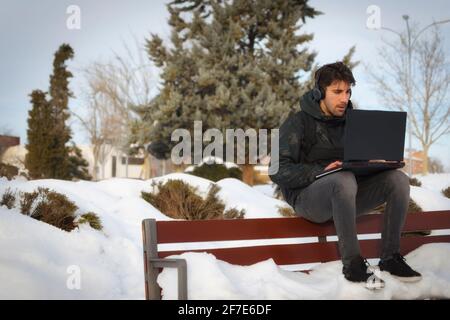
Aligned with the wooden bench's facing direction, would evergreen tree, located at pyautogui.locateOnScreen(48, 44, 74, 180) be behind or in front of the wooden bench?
behind

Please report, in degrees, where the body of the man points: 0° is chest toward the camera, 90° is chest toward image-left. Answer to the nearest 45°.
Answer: approximately 315°

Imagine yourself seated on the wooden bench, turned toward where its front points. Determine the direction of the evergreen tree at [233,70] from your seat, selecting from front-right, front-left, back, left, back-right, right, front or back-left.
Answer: back-left

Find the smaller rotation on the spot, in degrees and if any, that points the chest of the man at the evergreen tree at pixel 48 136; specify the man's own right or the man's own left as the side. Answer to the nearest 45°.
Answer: approximately 180°

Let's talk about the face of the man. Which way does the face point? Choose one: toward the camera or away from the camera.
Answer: toward the camera

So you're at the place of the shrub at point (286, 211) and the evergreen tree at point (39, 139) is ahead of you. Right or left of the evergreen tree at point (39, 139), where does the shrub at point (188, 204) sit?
left

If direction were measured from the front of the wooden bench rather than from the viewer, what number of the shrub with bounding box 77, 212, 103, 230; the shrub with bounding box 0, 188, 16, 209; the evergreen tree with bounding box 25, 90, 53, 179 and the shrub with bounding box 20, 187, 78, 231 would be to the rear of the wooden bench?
4

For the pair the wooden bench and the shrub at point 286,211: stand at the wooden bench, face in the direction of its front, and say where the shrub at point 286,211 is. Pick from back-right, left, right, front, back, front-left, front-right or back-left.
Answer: back-left

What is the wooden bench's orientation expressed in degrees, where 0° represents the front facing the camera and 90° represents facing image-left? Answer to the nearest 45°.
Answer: approximately 315°

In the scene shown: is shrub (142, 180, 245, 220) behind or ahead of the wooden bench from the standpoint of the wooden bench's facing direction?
behind

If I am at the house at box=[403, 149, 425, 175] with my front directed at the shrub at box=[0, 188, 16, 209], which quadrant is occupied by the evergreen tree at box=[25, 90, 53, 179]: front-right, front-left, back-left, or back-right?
front-right
